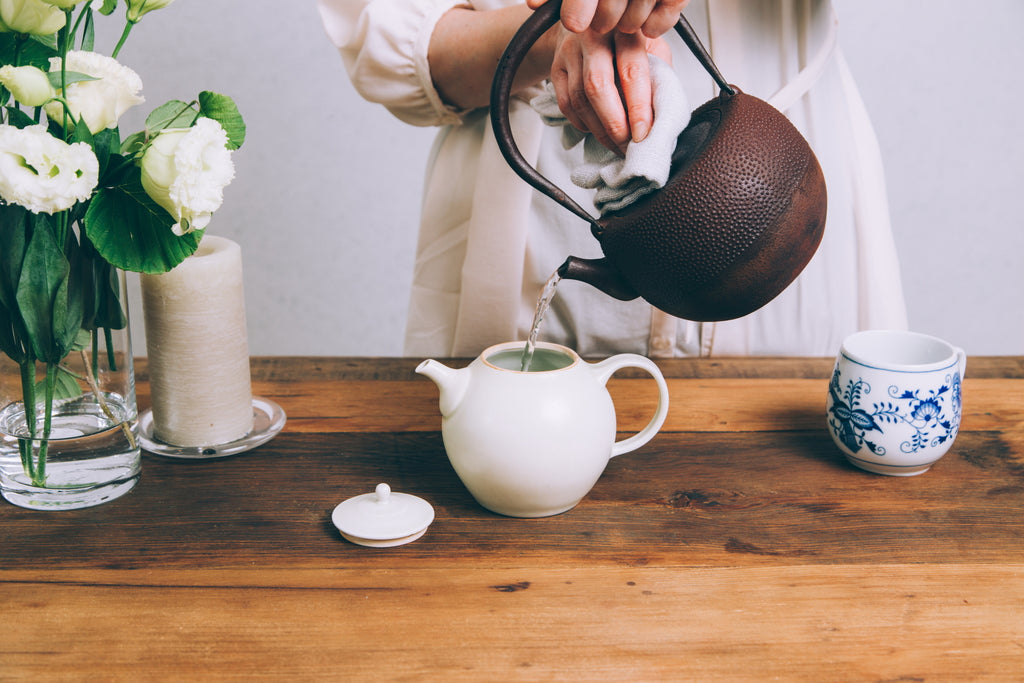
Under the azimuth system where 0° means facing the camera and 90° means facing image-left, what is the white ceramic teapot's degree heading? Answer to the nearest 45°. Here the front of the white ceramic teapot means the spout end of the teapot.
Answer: approximately 90°
